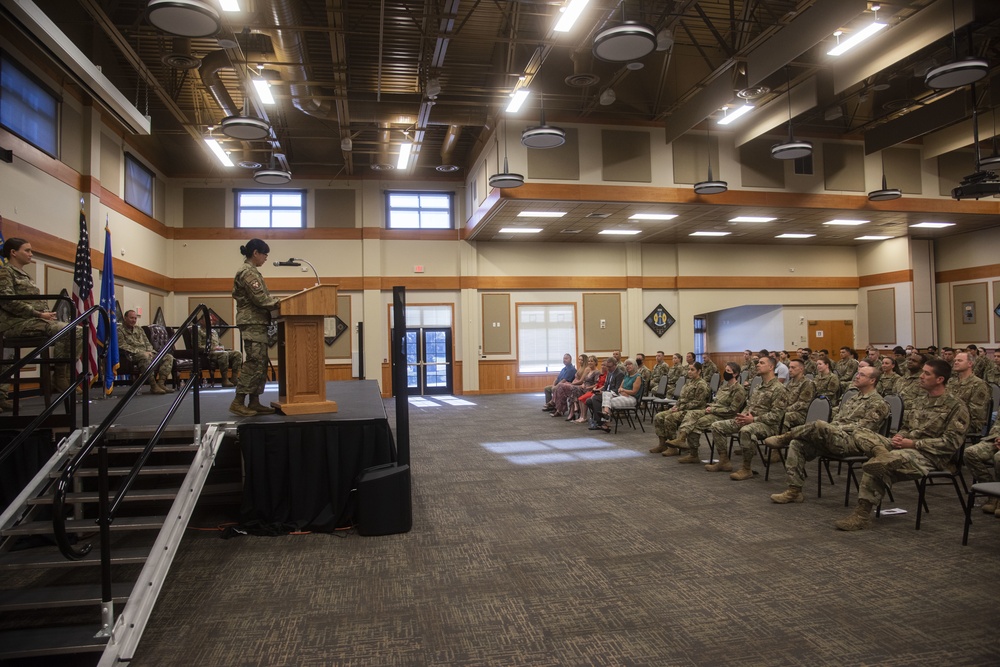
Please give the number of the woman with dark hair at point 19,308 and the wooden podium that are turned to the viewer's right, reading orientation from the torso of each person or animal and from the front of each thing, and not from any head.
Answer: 2

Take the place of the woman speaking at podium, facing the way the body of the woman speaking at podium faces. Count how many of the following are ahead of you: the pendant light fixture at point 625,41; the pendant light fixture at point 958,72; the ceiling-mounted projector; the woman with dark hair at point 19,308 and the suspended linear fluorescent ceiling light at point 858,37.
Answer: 4

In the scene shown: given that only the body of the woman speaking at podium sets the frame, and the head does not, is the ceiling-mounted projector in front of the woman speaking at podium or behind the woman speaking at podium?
in front

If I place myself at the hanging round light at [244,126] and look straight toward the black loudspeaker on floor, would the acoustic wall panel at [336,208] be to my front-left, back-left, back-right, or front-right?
back-left

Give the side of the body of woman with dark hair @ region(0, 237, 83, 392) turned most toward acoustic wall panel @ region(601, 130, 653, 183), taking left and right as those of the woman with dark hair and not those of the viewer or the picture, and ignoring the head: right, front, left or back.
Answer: front

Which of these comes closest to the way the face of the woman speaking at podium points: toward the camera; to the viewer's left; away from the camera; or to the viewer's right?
to the viewer's right

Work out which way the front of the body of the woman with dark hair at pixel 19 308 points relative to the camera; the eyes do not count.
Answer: to the viewer's right

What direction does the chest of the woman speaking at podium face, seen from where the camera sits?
to the viewer's right

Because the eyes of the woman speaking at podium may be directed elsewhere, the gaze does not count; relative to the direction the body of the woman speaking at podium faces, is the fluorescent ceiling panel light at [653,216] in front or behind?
in front

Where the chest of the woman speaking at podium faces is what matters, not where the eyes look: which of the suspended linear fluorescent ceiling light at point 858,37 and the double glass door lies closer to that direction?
the suspended linear fluorescent ceiling light

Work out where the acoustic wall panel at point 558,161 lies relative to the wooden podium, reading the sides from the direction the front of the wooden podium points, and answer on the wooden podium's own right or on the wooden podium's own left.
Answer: on the wooden podium's own left

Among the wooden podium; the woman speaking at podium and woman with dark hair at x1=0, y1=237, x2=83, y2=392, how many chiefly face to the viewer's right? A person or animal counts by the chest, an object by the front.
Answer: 3

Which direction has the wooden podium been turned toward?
to the viewer's right
